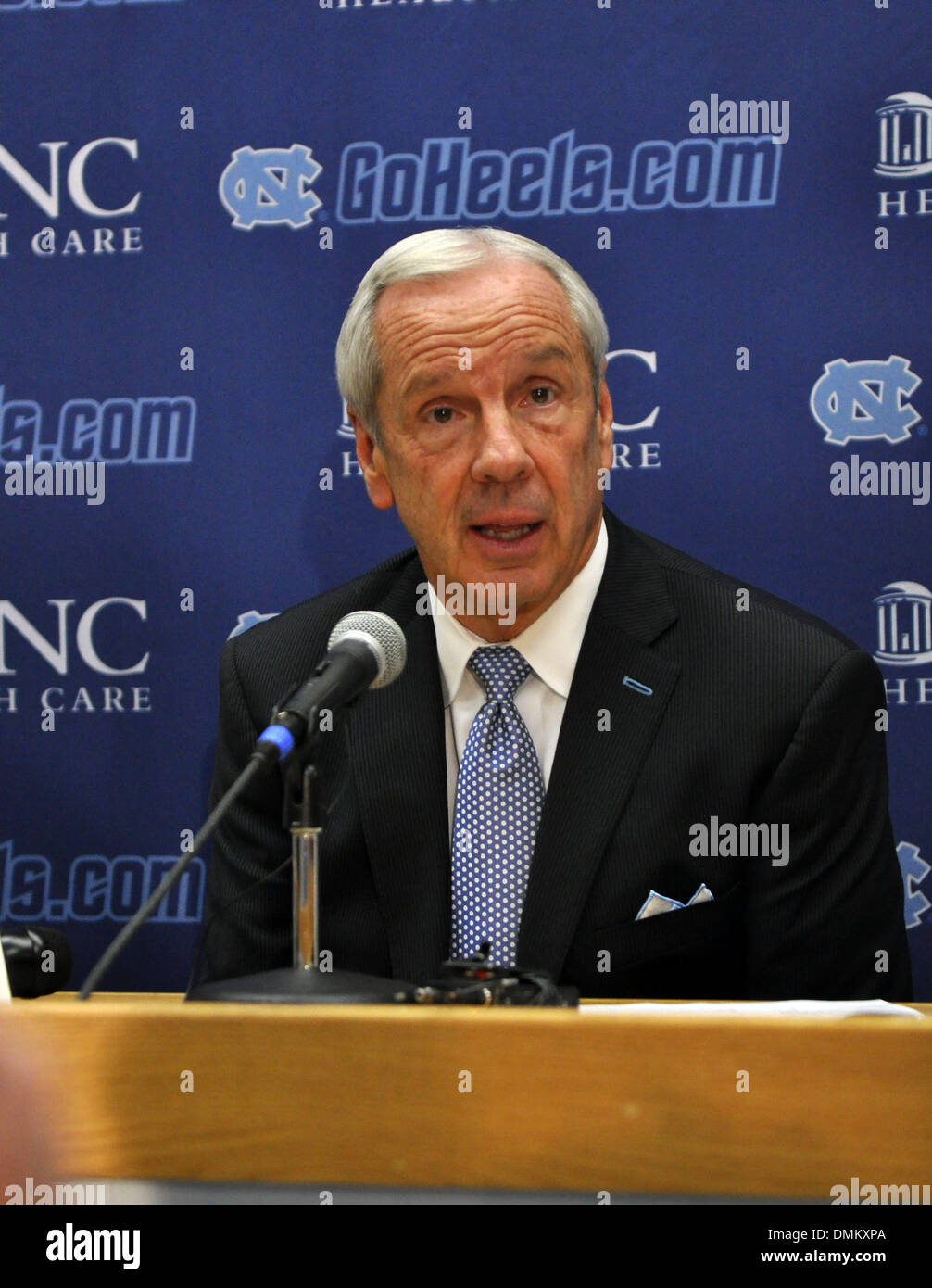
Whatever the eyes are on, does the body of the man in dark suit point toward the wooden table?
yes

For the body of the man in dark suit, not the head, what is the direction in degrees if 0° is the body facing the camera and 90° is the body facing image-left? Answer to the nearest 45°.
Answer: approximately 0°

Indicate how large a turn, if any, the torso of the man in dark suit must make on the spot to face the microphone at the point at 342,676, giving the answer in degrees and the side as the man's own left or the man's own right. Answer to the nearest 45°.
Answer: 0° — they already face it

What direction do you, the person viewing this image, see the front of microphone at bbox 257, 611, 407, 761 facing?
facing away from the viewer and to the right of the viewer

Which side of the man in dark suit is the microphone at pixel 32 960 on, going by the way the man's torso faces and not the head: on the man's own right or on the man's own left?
on the man's own right
